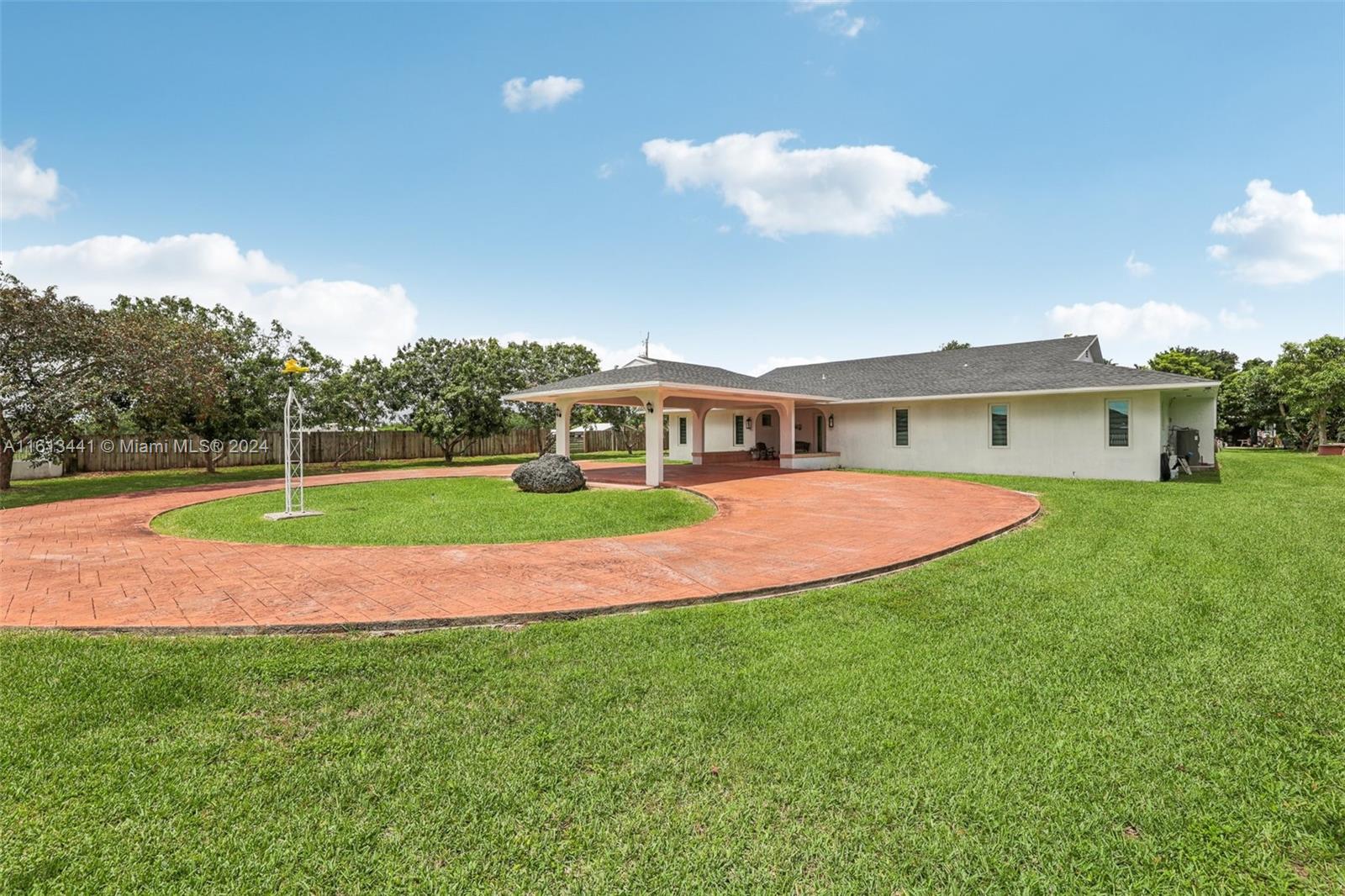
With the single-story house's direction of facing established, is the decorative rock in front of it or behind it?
in front

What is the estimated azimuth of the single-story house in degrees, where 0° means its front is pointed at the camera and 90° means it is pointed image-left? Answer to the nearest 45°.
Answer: approximately 45°

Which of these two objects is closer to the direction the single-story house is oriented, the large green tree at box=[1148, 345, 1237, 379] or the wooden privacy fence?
the wooden privacy fence

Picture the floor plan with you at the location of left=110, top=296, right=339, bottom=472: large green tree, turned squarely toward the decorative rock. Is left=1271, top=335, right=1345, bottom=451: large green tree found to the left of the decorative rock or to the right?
left

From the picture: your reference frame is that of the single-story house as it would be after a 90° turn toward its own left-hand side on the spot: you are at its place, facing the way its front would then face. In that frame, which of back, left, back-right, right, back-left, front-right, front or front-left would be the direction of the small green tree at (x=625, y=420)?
back

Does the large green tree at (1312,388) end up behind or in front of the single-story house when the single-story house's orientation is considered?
behind

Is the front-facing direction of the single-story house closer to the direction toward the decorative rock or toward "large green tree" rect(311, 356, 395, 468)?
the decorative rock

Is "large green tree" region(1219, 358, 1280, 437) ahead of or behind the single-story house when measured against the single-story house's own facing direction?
behind
